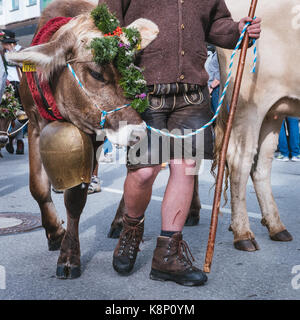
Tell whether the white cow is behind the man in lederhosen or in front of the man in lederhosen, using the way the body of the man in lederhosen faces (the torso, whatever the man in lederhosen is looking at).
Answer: behind

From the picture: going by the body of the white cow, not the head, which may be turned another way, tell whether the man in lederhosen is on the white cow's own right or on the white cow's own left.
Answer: on the white cow's own right

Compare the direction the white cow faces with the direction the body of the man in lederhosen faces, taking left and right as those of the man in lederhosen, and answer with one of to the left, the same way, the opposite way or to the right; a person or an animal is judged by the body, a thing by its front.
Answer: to the left

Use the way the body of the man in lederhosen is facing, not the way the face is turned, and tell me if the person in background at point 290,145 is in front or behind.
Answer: behind

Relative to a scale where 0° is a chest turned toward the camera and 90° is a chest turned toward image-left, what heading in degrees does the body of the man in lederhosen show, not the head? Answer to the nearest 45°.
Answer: approximately 0°

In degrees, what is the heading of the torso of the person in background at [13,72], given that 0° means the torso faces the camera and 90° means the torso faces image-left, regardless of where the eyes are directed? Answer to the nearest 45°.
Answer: approximately 315°

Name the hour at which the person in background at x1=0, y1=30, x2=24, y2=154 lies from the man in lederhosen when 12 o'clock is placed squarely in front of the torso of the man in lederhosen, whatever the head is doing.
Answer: The person in background is roughly at 5 o'clock from the man in lederhosen.

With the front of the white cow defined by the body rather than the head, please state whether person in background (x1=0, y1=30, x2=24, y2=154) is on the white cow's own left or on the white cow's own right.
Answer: on the white cow's own left

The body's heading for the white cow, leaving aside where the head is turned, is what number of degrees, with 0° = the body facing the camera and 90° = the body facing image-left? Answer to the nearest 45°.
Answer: approximately 270°

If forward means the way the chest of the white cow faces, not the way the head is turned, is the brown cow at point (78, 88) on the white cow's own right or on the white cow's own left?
on the white cow's own right
